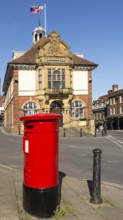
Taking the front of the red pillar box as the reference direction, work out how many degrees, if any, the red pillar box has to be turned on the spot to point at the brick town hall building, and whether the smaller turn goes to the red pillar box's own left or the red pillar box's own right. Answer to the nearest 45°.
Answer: approximately 135° to the red pillar box's own right

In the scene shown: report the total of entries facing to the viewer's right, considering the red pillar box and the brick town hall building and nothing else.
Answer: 0

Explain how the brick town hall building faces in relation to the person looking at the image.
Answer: facing the viewer

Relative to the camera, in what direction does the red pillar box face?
facing the viewer and to the left of the viewer

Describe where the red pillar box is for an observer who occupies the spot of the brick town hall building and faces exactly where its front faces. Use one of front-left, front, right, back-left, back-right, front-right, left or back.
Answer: front
